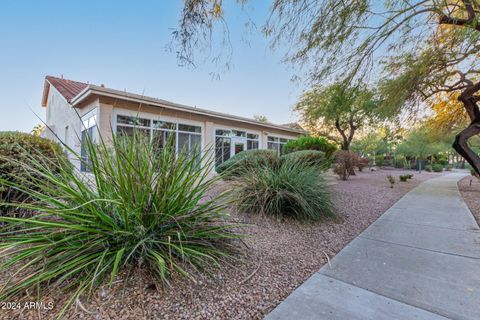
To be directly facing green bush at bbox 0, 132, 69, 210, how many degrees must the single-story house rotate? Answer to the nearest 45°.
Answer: approximately 45° to its right

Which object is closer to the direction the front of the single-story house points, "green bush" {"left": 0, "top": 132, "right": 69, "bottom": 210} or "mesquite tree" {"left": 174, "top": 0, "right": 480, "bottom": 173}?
the mesquite tree

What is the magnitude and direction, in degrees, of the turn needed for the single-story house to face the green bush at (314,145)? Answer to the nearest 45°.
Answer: approximately 45° to its left

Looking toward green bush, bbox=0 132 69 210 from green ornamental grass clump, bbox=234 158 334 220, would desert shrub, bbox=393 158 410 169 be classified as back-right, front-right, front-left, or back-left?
back-right

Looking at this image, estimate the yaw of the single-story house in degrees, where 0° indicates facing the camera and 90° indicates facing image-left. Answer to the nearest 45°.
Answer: approximately 315°

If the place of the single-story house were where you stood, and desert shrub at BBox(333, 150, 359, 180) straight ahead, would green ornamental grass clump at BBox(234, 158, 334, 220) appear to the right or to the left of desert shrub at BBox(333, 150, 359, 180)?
right

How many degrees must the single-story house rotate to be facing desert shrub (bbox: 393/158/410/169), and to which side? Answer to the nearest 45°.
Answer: approximately 45° to its left

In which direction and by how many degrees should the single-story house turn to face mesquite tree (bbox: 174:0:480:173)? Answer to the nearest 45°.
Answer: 0° — it already faces it
